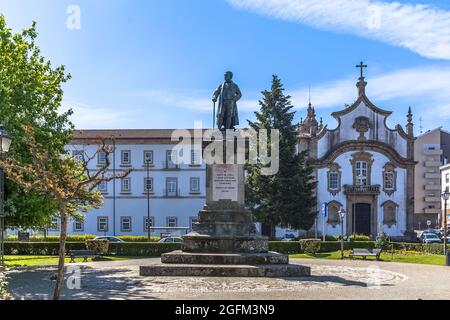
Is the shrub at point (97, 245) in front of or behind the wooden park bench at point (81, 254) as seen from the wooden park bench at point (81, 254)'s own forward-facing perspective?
behind

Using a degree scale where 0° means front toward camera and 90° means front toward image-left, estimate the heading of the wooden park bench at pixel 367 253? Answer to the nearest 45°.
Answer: approximately 0°

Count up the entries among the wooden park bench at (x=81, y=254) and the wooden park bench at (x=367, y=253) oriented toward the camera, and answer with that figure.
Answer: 2

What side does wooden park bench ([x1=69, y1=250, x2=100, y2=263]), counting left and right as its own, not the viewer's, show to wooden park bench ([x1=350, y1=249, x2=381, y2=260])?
left

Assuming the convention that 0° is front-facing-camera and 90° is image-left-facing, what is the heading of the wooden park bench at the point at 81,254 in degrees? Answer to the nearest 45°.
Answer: approximately 0°
